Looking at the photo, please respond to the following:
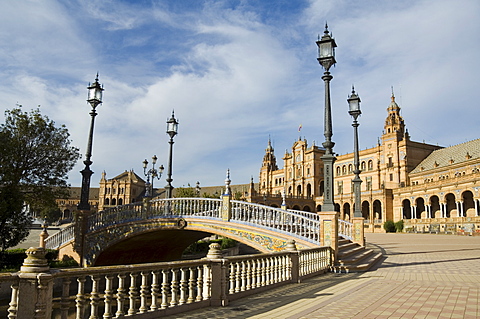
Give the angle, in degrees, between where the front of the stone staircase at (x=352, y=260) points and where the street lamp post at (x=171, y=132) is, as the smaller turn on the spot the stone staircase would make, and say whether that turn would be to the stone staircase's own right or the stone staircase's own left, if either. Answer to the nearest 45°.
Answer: approximately 180°

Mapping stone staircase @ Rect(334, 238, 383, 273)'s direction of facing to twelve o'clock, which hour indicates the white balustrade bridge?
The white balustrade bridge is roughly at 5 o'clock from the stone staircase.

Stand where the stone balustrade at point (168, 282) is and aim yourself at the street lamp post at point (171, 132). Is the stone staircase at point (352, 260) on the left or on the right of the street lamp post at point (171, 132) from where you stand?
right

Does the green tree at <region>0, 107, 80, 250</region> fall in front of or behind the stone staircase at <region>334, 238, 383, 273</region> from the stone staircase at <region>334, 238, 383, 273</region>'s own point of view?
behind

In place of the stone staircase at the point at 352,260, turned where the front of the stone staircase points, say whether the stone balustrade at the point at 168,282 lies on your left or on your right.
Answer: on your right

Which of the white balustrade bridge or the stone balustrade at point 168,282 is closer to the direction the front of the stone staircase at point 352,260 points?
the stone balustrade

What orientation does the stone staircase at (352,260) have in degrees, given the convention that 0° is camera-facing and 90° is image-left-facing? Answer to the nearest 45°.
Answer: approximately 315°
